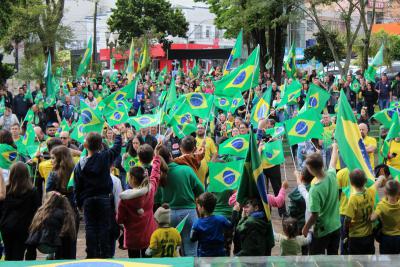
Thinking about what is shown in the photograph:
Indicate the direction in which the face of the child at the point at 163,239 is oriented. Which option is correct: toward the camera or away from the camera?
away from the camera

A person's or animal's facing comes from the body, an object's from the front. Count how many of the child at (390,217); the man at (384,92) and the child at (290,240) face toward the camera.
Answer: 1

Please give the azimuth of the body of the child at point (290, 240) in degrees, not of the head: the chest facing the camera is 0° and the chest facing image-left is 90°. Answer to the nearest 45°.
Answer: approximately 180°

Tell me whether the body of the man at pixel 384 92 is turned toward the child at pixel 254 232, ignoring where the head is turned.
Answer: yes

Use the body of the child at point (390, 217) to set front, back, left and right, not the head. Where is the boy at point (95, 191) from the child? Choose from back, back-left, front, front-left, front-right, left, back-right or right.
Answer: left

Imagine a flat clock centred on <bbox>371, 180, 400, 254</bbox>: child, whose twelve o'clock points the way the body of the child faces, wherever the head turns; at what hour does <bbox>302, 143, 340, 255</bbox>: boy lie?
The boy is roughly at 8 o'clock from the child.

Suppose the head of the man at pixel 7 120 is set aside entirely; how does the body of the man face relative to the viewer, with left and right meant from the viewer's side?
facing the viewer

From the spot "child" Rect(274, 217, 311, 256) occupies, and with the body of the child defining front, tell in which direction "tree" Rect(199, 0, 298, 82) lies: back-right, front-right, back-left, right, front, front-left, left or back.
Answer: front

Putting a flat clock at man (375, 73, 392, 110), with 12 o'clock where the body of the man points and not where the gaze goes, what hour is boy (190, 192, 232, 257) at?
The boy is roughly at 12 o'clock from the man.

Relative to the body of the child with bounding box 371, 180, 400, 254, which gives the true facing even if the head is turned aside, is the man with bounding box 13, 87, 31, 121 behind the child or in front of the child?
in front

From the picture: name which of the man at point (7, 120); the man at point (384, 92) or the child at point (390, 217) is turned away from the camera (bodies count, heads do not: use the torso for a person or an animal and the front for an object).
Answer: the child

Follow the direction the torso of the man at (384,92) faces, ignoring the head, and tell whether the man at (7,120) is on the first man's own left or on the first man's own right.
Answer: on the first man's own right

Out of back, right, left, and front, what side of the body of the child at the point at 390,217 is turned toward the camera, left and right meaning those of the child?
back

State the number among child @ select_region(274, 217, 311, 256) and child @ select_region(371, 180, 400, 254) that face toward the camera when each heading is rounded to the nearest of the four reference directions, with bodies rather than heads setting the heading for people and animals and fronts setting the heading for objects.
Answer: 0

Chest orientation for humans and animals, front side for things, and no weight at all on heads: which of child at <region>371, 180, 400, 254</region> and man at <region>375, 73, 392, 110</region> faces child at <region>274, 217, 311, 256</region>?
the man

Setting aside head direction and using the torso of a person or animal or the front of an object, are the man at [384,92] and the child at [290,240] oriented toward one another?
yes

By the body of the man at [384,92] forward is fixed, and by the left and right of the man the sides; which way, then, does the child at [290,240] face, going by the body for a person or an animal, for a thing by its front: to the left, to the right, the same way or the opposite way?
the opposite way

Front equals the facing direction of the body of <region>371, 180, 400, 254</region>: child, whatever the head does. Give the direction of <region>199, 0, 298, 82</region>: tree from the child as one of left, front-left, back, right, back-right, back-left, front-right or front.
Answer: front

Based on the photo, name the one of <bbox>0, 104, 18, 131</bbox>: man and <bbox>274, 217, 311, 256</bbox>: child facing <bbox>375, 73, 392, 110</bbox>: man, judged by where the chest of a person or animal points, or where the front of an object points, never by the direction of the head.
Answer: the child

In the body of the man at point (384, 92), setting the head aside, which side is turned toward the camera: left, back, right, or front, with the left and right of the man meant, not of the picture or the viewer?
front

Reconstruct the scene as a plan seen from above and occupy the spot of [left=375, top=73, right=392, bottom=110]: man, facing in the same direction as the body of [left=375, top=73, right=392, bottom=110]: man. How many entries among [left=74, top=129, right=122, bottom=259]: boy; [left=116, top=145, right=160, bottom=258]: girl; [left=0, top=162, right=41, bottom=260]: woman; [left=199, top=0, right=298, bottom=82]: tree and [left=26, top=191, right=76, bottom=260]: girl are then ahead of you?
4

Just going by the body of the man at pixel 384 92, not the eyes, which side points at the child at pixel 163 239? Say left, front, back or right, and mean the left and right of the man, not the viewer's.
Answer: front

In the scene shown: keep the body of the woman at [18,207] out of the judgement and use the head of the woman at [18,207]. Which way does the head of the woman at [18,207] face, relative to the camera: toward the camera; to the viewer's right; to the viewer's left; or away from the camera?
away from the camera
